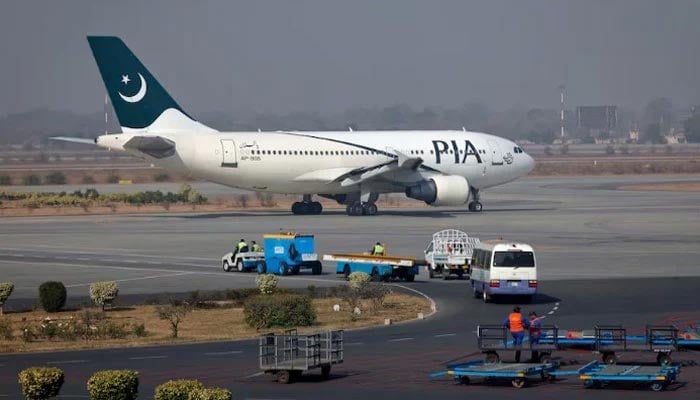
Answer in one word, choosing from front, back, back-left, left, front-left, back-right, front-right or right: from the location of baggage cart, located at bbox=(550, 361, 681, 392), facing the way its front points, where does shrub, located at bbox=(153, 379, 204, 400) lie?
front-left

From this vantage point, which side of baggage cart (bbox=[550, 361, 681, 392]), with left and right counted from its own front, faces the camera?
left

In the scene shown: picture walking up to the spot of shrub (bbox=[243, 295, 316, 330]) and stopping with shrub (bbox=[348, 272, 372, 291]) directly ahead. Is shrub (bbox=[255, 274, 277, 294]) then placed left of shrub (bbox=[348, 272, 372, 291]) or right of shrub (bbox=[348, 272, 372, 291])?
left

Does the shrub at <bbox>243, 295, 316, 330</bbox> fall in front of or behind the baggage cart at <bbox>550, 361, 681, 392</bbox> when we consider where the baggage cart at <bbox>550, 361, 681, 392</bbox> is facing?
in front

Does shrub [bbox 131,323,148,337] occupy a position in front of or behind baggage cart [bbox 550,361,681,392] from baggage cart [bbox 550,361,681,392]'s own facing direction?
in front

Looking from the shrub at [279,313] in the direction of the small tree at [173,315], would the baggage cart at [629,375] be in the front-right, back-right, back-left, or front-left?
back-left

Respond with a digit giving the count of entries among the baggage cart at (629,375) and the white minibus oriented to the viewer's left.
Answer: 1
